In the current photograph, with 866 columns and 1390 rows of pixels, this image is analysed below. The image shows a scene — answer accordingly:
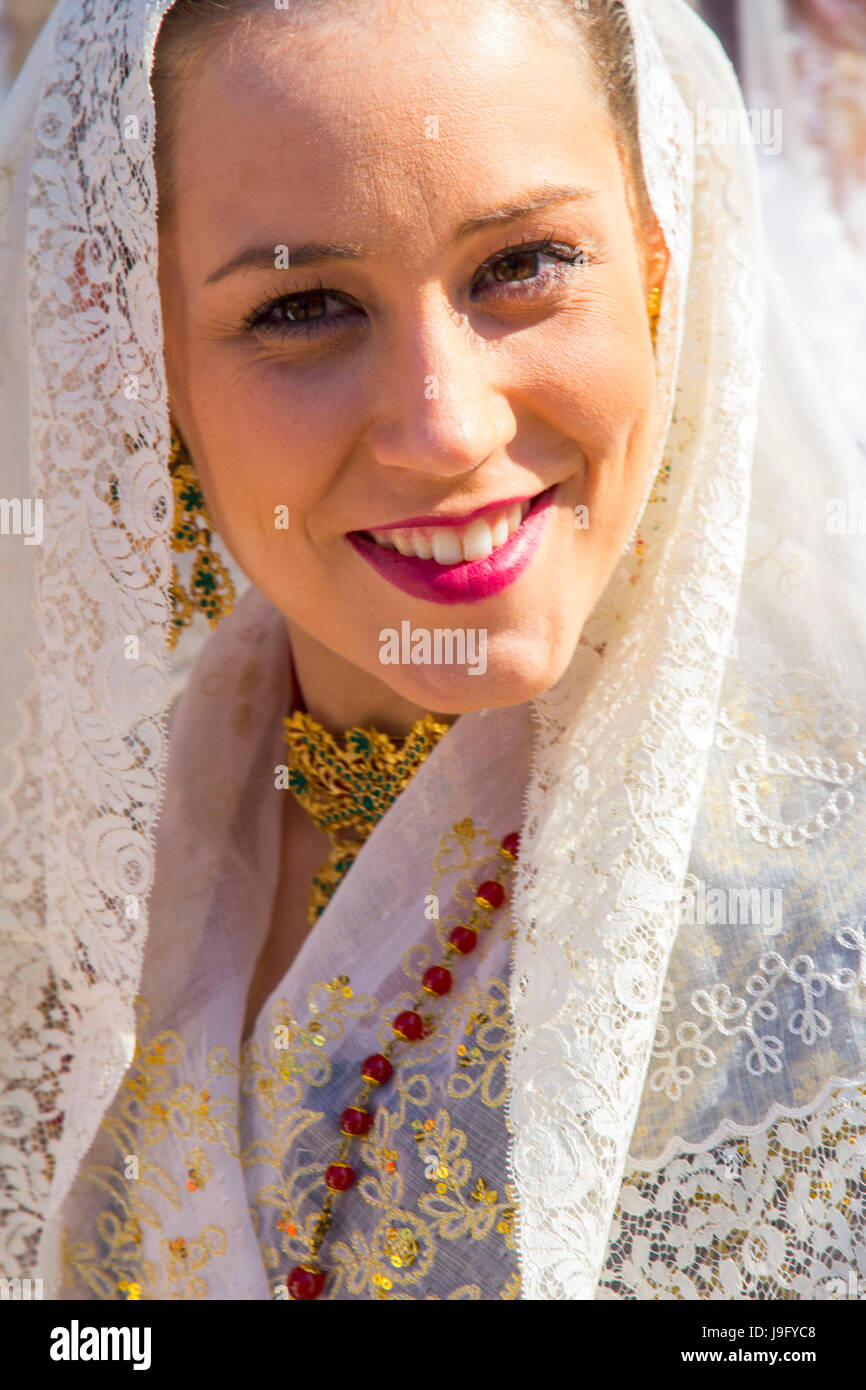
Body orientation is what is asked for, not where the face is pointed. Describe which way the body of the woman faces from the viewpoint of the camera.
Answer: toward the camera
